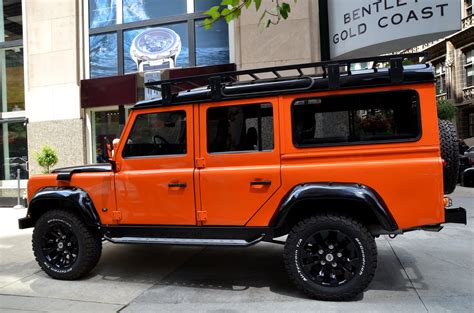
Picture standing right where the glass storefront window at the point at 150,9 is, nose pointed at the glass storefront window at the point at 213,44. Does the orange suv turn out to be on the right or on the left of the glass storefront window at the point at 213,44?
right

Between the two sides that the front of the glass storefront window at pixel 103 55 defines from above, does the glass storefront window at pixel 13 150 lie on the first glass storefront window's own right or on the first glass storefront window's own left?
on the first glass storefront window's own right

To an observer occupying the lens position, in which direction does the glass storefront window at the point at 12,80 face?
facing the viewer

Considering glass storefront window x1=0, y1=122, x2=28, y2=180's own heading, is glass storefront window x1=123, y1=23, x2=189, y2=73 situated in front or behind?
in front

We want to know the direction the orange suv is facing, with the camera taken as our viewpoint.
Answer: facing to the left of the viewer

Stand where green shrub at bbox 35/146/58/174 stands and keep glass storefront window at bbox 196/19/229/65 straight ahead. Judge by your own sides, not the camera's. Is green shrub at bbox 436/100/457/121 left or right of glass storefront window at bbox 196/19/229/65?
left

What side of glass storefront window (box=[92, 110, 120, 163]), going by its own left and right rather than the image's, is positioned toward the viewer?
front

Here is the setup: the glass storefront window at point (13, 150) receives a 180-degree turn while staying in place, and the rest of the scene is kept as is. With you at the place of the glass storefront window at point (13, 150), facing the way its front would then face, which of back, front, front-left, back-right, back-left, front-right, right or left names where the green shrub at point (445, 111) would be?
right

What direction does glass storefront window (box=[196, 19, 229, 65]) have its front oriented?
toward the camera

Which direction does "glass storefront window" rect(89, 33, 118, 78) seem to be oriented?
toward the camera

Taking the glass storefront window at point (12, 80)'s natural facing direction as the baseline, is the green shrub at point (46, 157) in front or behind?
in front

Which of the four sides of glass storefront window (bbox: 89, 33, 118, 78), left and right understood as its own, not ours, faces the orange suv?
front

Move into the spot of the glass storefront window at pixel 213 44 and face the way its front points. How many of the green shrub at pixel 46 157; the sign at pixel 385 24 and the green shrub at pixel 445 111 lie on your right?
1

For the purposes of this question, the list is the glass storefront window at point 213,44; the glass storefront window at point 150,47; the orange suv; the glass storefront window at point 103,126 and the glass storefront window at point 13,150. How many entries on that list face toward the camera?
4
